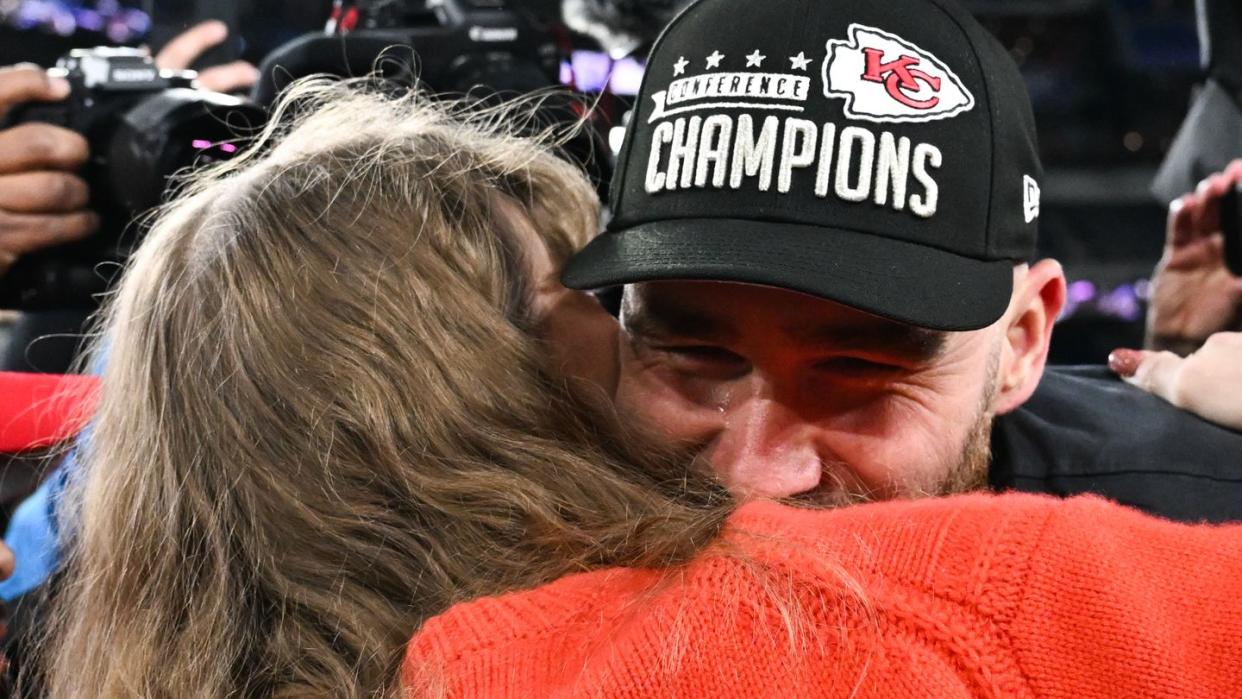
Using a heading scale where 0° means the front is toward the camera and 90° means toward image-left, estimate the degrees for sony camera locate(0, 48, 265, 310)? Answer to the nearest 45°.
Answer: approximately 315°

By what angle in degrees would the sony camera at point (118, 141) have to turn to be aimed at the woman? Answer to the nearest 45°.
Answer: approximately 45° to its right

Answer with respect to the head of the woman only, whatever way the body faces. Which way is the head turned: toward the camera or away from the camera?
away from the camera
